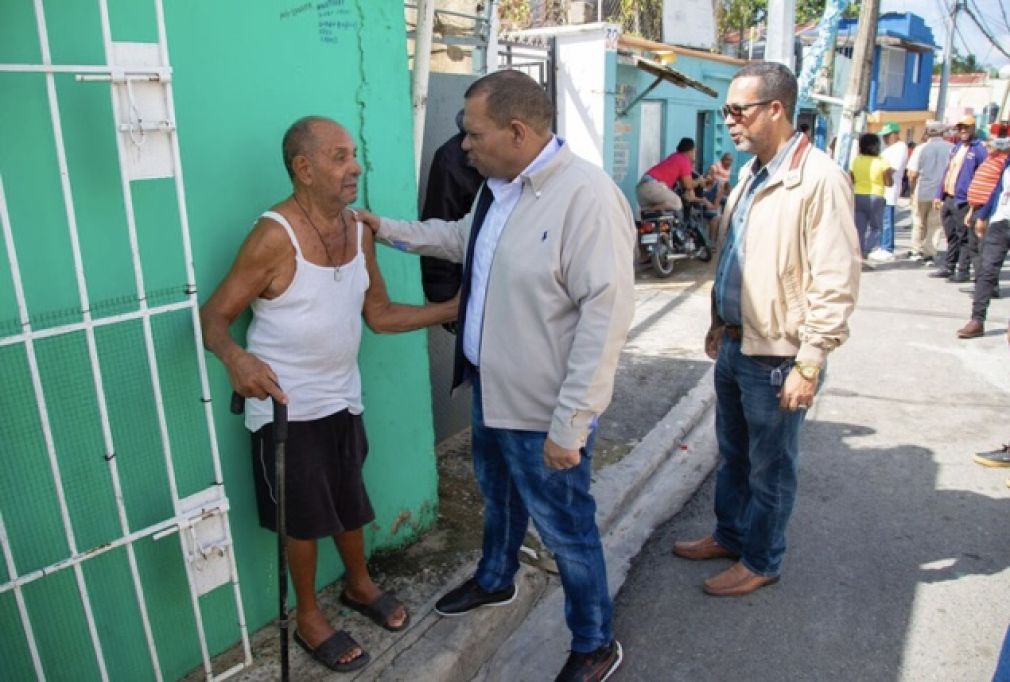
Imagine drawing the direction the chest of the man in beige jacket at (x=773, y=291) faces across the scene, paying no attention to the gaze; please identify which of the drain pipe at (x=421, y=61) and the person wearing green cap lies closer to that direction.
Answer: the drain pipe

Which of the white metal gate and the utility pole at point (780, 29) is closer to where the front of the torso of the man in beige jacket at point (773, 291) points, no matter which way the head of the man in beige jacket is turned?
the white metal gate

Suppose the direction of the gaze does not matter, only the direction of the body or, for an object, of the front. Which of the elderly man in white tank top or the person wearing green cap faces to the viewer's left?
the person wearing green cap

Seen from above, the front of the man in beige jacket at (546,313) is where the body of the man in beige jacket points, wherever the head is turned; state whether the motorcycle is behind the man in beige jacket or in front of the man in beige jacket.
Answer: behind

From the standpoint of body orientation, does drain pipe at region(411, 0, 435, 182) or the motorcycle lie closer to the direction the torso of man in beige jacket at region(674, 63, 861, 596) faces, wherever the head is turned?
the drain pipe

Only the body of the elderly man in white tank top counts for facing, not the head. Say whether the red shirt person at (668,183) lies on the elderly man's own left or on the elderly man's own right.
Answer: on the elderly man's own left

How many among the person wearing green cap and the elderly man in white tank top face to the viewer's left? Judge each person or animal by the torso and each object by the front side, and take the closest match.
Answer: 1

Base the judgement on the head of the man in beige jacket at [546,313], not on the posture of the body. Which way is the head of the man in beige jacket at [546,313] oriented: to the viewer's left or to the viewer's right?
to the viewer's left

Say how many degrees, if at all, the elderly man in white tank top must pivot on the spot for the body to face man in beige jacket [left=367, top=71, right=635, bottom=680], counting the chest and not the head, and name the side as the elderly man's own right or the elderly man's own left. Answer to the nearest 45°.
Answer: approximately 45° to the elderly man's own left

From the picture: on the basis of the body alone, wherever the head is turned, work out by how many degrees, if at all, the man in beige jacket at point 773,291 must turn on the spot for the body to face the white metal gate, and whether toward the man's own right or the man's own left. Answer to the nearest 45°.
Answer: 0° — they already face it

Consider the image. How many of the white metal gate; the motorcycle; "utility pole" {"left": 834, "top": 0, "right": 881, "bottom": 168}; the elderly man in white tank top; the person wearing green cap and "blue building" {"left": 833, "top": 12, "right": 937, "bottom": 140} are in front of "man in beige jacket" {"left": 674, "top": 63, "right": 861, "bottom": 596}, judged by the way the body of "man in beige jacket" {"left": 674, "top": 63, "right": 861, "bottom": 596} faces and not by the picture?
2

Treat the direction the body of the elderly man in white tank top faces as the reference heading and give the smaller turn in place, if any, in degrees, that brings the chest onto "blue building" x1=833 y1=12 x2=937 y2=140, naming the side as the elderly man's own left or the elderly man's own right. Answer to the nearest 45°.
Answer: approximately 90° to the elderly man's own left

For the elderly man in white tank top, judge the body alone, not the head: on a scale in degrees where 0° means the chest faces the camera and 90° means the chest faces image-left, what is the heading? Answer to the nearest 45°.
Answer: approximately 315°
